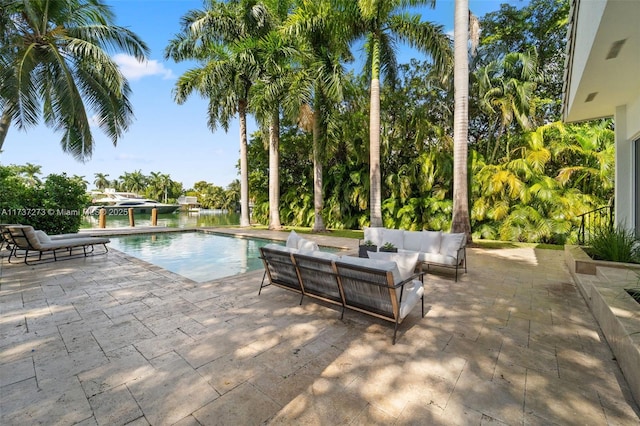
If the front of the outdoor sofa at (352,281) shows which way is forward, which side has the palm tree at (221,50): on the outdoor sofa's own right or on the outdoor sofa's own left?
on the outdoor sofa's own left

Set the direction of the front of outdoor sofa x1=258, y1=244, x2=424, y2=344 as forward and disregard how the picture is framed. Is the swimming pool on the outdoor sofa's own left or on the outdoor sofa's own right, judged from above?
on the outdoor sofa's own left

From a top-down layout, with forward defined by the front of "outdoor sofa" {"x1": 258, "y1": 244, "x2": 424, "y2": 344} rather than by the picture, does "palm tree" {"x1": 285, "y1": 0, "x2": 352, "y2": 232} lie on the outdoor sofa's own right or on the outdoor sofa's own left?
on the outdoor sofa's own left

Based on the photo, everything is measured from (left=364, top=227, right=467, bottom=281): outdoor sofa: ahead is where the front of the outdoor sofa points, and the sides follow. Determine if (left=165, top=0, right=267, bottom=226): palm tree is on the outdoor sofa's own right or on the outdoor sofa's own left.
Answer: on the outdoor sofa's own right

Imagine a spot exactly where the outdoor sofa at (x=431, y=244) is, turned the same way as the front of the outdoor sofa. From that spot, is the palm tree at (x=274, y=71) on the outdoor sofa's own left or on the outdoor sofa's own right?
on the outdoor sofa's own right

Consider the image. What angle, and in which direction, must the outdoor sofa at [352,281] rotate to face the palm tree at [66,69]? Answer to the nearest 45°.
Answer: approximately 90° to its left

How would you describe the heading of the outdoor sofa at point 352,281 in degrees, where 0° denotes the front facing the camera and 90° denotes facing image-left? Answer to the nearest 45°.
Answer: approximately 225°

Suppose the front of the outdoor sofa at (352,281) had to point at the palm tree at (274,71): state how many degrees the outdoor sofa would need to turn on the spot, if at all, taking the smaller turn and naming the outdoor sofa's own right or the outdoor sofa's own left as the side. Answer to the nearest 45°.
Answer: approximately 45° to the outdoor sofa's own left

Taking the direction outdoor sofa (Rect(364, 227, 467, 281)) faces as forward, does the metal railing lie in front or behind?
behind

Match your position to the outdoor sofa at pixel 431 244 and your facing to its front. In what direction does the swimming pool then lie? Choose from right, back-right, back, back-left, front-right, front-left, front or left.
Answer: front-right

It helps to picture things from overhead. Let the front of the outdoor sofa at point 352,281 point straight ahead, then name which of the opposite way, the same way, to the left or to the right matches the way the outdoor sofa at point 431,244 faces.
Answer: the opposite way
